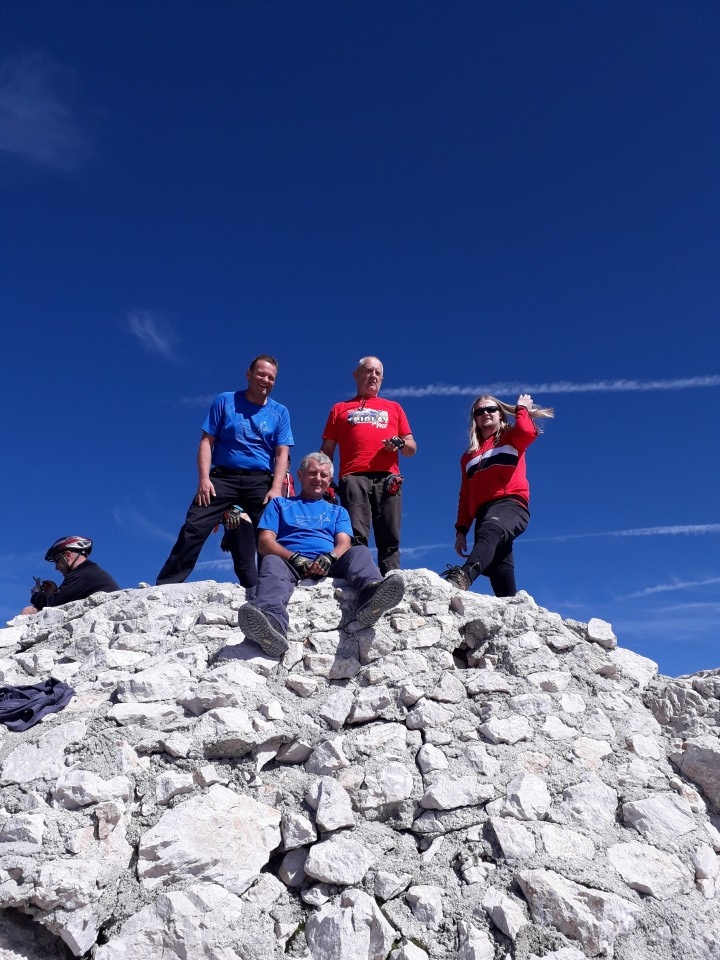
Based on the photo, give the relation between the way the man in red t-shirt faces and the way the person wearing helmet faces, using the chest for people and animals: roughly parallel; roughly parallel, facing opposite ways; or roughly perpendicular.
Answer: roughly perpendicular

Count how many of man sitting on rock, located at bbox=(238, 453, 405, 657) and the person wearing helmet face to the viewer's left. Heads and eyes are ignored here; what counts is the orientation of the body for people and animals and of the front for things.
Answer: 1

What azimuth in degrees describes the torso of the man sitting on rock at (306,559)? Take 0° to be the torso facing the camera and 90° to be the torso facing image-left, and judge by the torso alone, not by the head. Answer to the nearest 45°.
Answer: approximately 0°

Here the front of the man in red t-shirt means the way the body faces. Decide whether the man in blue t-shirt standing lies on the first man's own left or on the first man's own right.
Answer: on the first man's own right

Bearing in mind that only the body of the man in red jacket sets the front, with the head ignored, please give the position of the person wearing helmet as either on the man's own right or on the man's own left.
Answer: on the man's own right

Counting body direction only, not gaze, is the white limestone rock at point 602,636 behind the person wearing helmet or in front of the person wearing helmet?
behind

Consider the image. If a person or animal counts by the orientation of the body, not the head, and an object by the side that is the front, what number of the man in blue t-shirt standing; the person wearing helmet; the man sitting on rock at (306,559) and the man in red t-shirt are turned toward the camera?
3

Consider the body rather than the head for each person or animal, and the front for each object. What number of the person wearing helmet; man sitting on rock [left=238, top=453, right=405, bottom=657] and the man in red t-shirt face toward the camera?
2

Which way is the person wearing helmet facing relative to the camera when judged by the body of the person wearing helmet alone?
to the viewer's left

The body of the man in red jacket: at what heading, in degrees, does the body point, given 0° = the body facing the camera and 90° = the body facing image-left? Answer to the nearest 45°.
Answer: approximately 45°

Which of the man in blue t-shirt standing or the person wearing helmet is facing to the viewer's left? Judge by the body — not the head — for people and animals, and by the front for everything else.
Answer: the person wearing helmet
